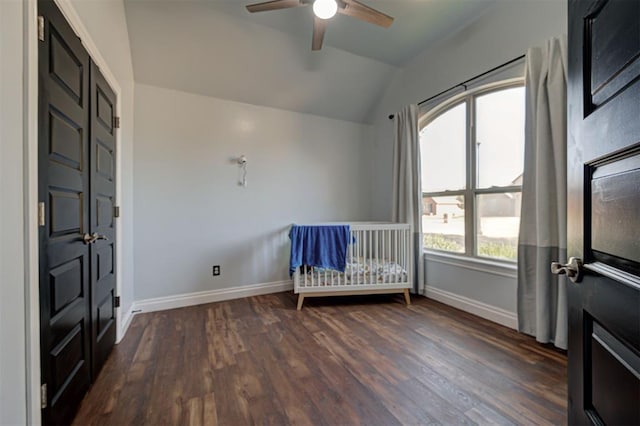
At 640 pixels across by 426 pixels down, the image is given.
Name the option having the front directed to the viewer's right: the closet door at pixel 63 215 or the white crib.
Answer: the closet door

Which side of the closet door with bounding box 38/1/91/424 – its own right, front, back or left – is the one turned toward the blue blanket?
front

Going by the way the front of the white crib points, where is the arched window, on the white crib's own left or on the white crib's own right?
on the white crib's own left

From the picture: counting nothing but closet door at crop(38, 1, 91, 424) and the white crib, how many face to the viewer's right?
1

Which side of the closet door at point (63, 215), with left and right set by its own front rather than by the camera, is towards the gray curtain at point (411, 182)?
front

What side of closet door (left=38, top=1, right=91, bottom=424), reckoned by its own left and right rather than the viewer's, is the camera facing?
right

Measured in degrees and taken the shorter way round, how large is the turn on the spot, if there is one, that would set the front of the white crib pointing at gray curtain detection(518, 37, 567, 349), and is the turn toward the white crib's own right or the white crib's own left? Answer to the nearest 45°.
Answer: approximately 45° to the white crib's own left

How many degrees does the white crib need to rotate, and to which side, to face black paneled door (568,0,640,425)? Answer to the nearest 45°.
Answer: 0° — it already faces it

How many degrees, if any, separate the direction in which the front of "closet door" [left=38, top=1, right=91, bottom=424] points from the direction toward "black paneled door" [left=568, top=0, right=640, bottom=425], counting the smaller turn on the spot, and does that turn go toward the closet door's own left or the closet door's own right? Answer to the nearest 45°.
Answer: approximately 45° to the closet door's own right
